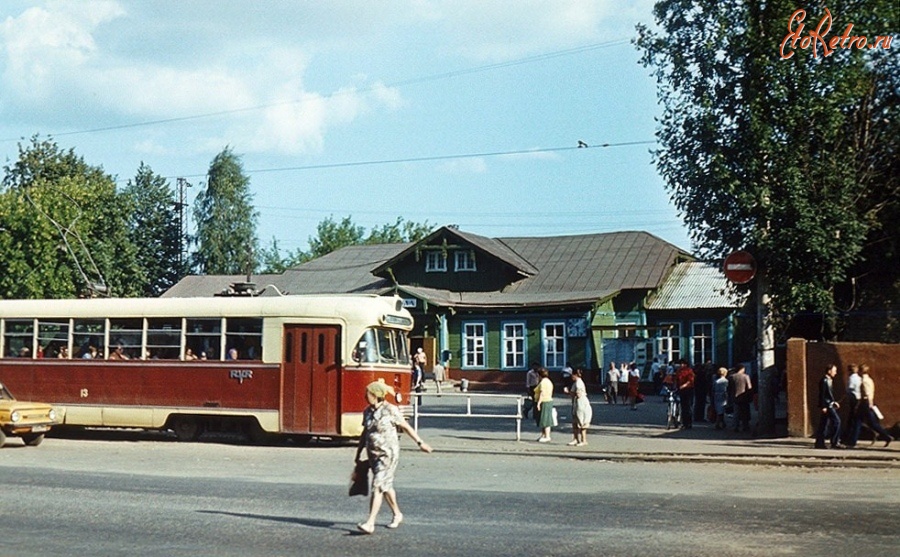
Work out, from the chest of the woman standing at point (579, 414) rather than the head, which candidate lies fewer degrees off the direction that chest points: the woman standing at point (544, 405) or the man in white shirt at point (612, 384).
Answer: the woman standing at point (544, 405)

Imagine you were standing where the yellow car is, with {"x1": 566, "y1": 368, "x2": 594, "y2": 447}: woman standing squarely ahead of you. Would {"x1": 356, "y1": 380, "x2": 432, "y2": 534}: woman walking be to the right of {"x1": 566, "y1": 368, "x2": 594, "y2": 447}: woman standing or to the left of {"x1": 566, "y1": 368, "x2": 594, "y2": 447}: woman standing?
right

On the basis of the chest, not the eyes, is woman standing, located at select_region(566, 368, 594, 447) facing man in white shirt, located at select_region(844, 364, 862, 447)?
no

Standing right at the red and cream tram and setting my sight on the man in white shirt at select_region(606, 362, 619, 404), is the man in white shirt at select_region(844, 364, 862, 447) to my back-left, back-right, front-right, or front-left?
front-right

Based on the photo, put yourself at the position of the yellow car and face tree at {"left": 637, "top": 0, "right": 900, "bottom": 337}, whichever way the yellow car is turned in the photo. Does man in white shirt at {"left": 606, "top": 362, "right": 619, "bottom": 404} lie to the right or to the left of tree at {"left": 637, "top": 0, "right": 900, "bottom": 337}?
left
